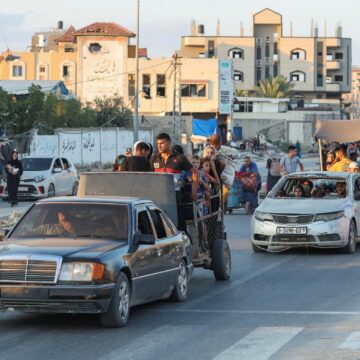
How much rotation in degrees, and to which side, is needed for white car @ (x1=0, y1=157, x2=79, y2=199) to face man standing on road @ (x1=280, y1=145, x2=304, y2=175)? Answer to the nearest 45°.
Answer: approximately 90° to its left

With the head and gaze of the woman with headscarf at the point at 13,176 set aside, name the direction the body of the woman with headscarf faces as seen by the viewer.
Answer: toward the camera

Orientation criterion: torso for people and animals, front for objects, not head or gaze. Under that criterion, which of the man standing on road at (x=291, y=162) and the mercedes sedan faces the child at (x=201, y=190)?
the man standing on road

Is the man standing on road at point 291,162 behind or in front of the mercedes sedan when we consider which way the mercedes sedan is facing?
behind

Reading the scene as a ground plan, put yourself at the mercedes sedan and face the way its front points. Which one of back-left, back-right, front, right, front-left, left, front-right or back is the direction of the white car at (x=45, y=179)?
back-right

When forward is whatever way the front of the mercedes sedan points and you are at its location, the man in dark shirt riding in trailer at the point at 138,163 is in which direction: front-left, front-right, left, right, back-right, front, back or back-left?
back-right

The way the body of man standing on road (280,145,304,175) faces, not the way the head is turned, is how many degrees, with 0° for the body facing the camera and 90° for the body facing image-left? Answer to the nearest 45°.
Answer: approximately 0°

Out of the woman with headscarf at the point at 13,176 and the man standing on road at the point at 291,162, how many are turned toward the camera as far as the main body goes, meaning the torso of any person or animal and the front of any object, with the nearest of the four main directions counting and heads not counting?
2

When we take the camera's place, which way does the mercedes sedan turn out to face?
facing the viewer and to the left of the viewer

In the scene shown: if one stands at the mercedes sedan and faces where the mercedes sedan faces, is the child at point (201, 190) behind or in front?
behind

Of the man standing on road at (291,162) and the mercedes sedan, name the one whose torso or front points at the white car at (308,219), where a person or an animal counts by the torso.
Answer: the man standing on road
